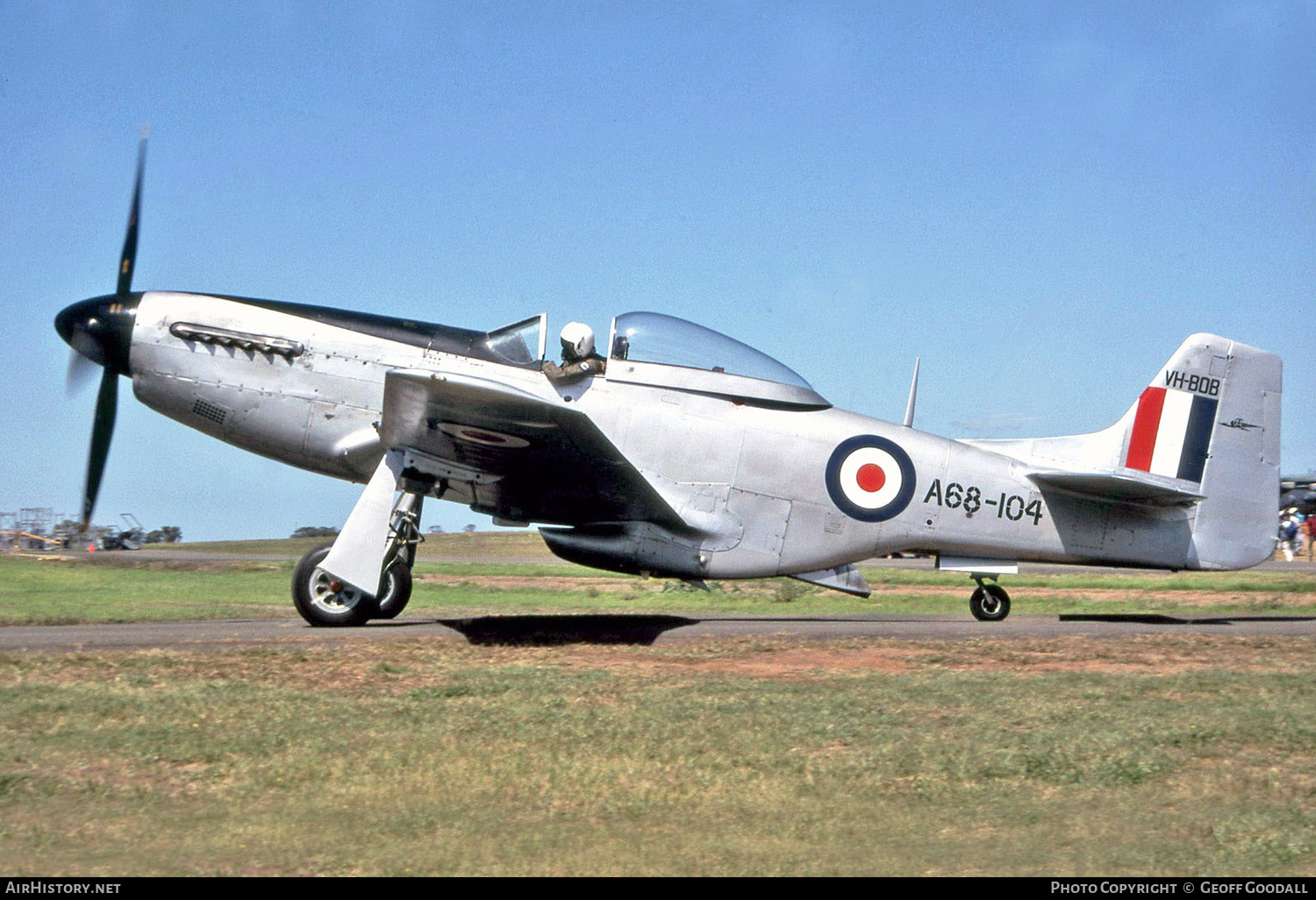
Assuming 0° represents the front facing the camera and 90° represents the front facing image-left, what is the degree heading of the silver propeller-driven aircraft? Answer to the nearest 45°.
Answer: approximately 90°

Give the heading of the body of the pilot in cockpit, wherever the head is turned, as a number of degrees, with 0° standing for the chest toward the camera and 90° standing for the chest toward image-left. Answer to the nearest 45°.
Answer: approximately 90°
